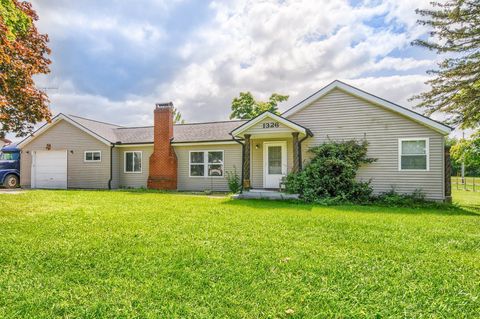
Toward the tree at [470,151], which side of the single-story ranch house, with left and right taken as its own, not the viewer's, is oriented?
left

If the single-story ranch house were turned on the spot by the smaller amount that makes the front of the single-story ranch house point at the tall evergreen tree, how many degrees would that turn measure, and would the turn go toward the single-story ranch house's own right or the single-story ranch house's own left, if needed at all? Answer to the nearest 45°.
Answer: approximately 90° to the single-story ranch house's own left

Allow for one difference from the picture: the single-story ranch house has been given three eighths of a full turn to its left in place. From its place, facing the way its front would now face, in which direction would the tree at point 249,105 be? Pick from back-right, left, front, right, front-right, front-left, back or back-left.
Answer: front-left

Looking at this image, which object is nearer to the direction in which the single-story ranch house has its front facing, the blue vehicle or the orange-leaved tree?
the orange-leaved tree

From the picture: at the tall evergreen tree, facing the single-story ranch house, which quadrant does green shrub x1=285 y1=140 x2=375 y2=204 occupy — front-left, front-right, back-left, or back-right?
front-left

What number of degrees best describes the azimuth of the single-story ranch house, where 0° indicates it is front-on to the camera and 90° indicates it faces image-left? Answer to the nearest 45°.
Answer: approximately 0°
